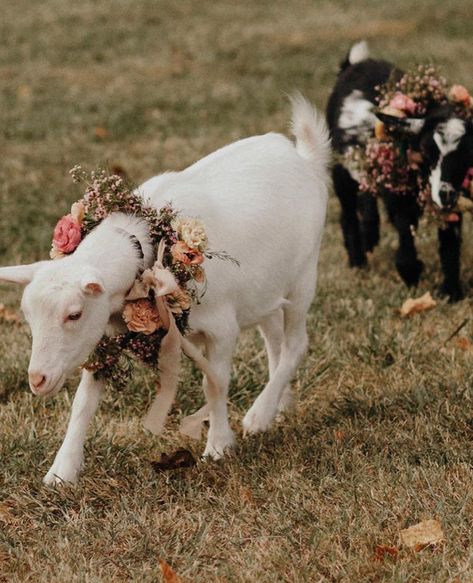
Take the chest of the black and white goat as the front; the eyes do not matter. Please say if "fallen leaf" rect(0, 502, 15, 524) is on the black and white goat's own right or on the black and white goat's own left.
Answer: on the black and white goat's own right

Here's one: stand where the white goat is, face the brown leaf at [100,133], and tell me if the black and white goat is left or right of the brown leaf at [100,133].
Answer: right

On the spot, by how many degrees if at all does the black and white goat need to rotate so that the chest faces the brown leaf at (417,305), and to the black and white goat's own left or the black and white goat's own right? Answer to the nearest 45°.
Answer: approximately 45° to the black and white goat's own right

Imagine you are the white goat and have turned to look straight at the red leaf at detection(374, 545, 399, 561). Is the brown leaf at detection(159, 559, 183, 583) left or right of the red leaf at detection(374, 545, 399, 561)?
right

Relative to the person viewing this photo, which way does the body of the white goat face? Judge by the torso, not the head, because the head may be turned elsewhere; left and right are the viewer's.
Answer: facing the viewer and to the left of the viewer

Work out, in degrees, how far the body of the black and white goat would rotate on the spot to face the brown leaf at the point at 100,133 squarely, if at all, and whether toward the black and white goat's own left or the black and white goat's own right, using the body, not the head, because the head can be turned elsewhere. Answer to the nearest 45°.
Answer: approximately 180°

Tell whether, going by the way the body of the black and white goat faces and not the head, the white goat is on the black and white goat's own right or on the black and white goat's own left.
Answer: on the black and white goat's own right

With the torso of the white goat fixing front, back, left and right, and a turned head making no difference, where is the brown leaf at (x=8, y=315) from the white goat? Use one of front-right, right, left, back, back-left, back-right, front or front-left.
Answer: right

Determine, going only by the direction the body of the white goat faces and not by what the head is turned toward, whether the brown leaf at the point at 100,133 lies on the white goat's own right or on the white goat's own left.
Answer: on the white goat's own right

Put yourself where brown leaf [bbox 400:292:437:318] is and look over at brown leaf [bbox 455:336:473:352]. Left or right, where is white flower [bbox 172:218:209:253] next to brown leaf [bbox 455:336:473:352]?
right

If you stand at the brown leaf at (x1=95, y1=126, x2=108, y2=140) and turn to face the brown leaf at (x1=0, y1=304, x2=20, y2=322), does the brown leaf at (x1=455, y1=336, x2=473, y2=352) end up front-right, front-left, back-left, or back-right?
front-left

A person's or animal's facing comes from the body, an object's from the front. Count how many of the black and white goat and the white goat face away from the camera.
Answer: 0

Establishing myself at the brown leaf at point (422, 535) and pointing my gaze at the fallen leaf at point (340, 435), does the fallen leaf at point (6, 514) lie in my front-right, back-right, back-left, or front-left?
front-left

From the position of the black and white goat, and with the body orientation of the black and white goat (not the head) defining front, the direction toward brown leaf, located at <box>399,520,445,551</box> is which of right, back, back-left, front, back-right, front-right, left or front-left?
front-right

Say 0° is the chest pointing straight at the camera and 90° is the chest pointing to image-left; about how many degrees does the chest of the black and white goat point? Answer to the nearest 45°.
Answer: approximately 315°

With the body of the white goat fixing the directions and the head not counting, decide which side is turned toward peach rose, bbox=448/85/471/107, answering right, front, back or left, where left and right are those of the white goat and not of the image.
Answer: back

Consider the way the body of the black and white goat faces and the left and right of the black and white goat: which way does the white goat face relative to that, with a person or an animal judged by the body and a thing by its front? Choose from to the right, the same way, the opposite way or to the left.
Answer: to the right
